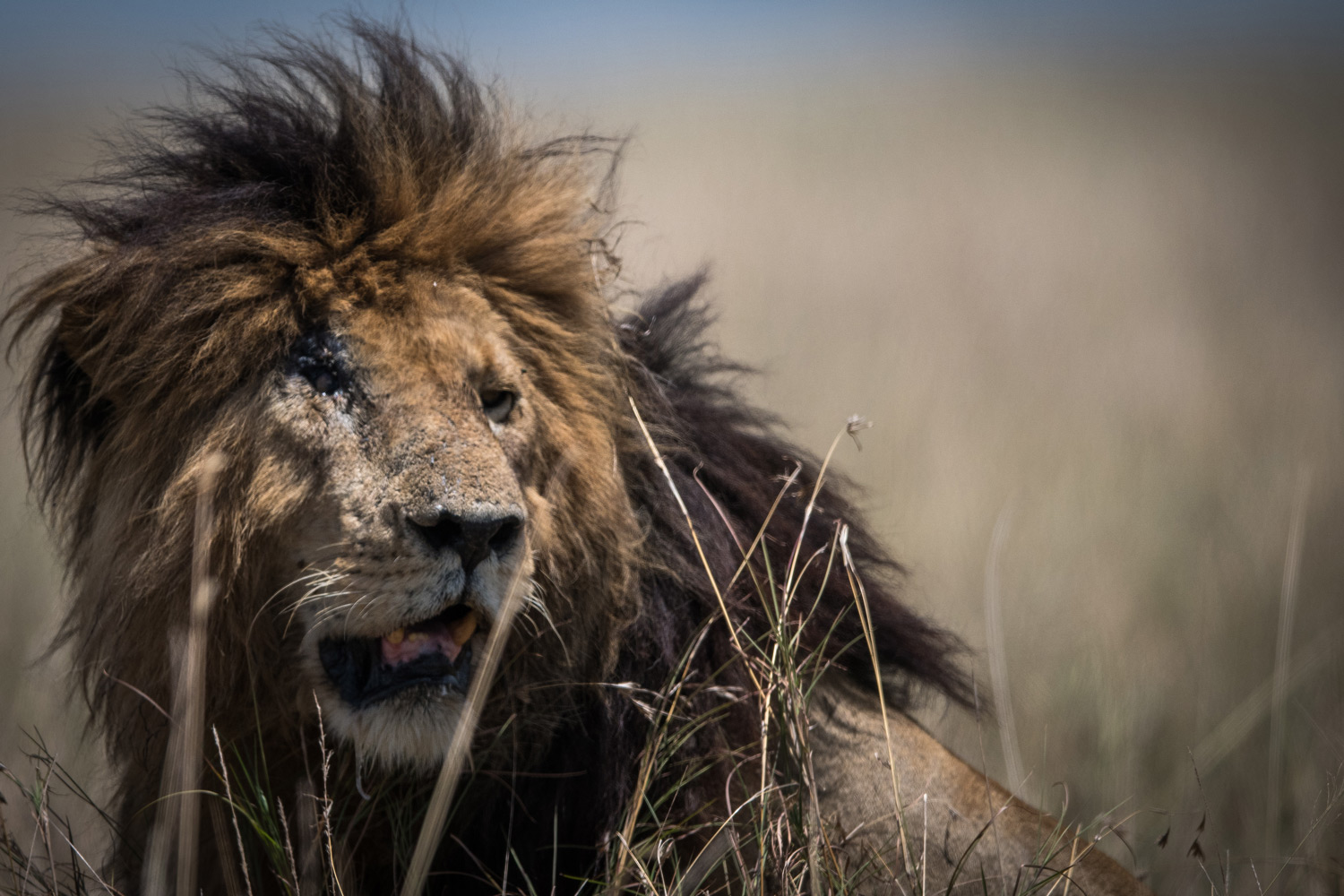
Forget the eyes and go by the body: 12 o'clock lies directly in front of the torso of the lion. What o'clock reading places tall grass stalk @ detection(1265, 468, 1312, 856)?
The tall grass stalk is roughly at 7 o'clock from the lion.
